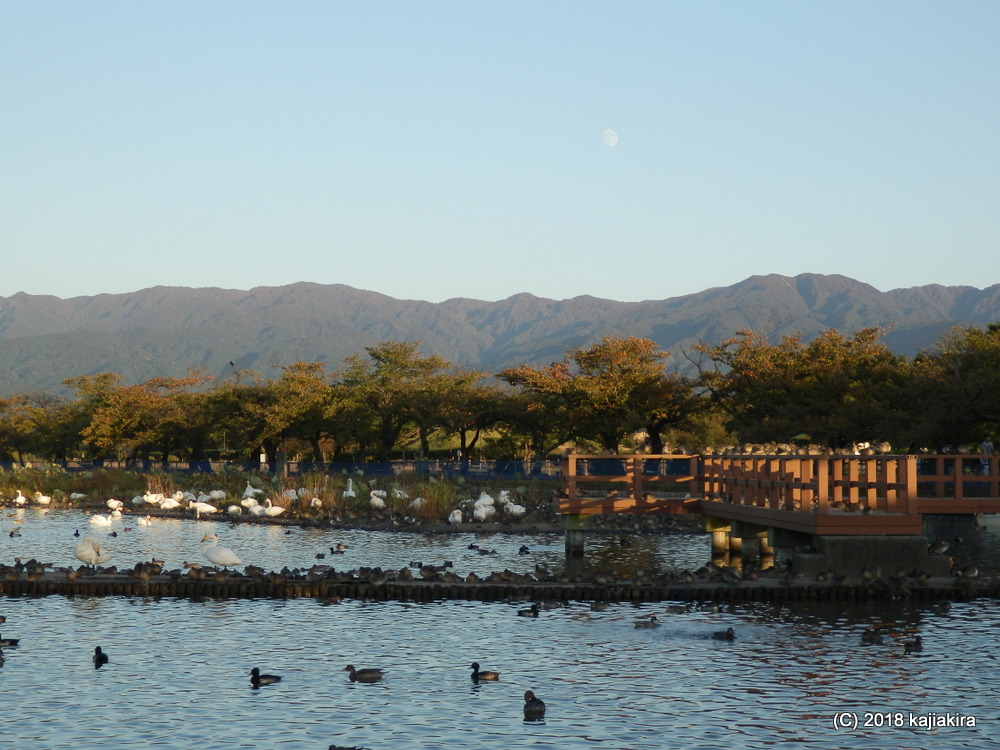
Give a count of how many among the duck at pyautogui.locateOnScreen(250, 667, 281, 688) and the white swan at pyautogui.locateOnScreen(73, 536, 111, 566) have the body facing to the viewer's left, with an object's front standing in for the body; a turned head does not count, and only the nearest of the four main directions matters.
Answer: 2

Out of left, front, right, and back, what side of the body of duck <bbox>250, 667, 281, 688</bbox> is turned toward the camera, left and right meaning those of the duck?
left

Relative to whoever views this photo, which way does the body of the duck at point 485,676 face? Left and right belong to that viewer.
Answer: facing to the left of the viewer

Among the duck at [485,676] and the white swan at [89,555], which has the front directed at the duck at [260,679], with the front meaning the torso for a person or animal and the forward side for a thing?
the duck at [485,676]

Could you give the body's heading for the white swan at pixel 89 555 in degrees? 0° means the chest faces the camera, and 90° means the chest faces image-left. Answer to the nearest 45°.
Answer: approximately 90°

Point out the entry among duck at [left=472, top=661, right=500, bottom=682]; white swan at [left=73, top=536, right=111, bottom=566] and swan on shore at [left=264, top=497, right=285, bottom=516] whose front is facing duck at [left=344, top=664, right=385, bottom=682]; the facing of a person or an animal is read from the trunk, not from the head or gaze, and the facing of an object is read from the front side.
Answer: duck at [left=472, top=661, right=500, bottom=682]

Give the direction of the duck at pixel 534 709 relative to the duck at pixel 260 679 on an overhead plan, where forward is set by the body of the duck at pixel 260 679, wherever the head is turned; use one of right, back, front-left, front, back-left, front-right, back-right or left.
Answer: back-left

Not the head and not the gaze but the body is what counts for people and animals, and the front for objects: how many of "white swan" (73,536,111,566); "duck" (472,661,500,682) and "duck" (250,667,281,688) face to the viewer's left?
3

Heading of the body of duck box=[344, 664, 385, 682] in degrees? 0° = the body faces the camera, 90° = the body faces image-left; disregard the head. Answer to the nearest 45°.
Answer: approximately 90°

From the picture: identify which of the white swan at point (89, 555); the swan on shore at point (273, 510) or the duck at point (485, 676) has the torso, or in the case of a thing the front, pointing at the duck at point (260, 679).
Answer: the duck at point (485, 676)

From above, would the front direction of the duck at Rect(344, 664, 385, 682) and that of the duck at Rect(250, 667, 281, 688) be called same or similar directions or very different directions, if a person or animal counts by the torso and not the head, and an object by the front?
same or similar directions

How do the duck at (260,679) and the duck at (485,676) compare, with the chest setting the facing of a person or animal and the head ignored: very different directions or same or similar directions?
same or similar directions

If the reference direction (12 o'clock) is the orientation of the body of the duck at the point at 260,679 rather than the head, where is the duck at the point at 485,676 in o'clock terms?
the duck at the point at 485,676 is roughly at 6 o'clock from the duck at the point at 260,679.

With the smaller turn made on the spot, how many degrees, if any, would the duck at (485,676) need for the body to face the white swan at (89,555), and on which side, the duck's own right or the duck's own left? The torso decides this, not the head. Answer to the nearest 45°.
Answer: approximately 45° to the duck's own right

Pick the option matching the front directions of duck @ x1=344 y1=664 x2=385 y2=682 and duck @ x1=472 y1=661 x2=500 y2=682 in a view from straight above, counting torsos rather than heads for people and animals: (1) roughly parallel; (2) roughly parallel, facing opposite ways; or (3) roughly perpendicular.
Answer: roughly parallel
